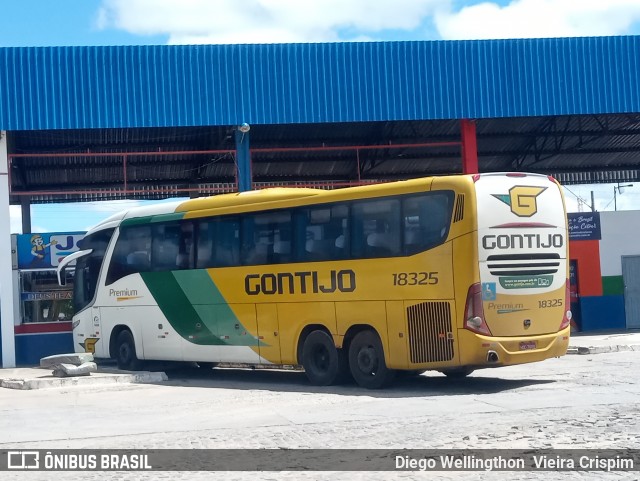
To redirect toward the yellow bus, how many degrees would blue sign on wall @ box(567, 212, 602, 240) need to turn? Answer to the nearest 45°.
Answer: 0° — it already faces it

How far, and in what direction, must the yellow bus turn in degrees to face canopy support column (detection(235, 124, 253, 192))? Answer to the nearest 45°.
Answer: approximately 45° to its right

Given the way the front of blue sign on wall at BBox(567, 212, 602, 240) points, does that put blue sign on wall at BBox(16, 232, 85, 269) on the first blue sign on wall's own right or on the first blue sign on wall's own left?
on the first blue sign on wall's own right

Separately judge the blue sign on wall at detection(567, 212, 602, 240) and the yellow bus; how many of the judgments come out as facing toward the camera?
1

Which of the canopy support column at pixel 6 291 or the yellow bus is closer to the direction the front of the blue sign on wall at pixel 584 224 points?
the yellow bus

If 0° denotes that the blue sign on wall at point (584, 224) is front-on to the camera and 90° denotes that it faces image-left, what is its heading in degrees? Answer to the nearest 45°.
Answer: approximately 0°

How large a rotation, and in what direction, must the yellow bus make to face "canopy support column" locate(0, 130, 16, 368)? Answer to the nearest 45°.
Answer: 0° — it already faces it

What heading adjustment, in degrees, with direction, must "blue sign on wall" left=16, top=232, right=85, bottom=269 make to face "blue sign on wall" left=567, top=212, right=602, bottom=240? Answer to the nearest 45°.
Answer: approximately 90° to its left

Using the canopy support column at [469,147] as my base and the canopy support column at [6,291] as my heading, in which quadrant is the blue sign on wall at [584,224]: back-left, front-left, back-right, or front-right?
back-right

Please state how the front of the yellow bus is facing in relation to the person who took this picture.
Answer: facing away from the viewer and to the left of the viewer
